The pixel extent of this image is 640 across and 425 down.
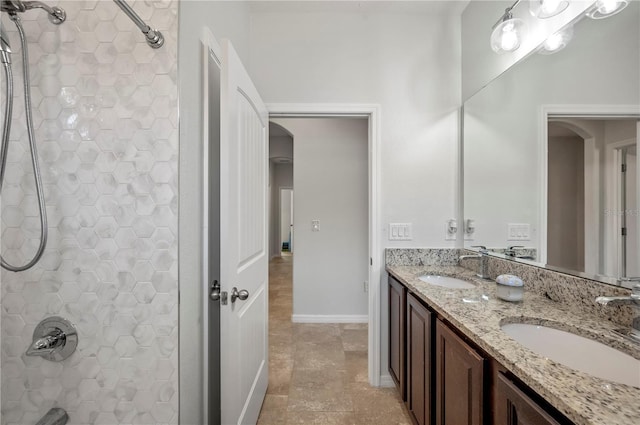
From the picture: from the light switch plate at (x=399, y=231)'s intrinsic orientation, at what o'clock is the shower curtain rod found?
The shower curtain rod is roughly at 1 o'clock from the light switch plate.

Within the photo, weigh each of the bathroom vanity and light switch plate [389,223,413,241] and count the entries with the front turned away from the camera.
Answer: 0

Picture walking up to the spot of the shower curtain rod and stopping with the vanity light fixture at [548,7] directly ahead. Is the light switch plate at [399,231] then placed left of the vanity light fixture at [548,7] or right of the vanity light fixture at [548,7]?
left

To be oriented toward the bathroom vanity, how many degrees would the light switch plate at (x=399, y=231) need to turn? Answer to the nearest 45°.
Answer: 0° — it already faces it

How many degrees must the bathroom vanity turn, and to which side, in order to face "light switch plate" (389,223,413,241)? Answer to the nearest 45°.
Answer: approximately 90° to its right

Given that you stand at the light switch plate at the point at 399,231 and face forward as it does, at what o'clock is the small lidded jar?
The small lidded jar is roughly at 11 o'clock from the light switch plate.

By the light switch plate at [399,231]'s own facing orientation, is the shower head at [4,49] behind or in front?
in front

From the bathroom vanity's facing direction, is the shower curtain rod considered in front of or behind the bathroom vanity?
in front
